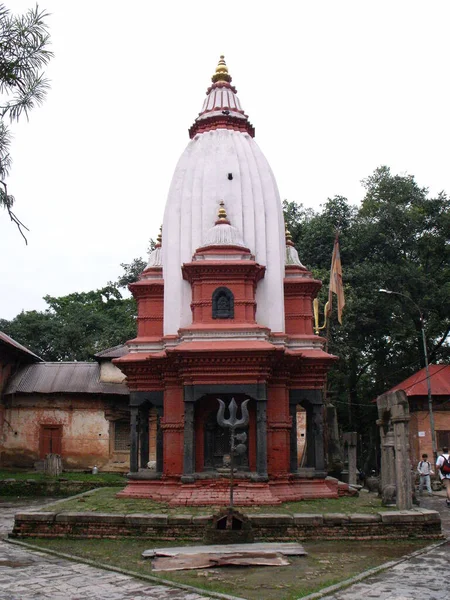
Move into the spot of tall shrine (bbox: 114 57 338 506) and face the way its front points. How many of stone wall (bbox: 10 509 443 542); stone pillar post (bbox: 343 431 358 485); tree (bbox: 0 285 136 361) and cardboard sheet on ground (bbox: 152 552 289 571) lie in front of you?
2

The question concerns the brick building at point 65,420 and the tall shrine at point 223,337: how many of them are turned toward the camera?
2

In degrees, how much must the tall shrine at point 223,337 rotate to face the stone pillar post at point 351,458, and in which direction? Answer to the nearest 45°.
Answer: approximately 135° to its left

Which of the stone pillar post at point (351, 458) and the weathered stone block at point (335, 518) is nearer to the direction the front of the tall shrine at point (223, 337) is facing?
the weathered stone block

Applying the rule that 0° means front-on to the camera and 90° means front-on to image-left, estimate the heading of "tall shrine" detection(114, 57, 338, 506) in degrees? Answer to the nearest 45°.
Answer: approximately 0°

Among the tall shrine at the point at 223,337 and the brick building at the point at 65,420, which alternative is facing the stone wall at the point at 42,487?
the brick building

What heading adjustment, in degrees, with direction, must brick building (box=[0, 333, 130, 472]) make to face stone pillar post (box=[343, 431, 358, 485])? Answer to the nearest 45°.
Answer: approximately 45° to its left

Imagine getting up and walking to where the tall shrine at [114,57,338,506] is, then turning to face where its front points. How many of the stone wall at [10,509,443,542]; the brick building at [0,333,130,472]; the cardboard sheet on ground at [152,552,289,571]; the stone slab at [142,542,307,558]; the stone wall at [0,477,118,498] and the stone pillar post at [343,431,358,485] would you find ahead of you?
3

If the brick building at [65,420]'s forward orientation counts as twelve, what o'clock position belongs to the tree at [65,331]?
The tree is roughly at 6 o'clock from the brick building.
